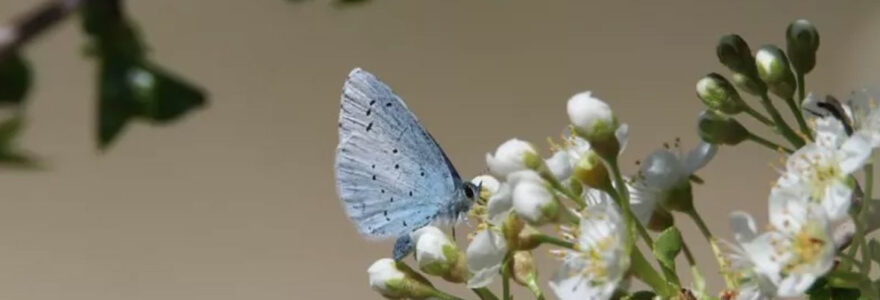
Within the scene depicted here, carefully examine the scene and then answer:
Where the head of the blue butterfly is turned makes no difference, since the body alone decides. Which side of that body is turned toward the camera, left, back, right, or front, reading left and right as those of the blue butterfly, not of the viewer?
right
